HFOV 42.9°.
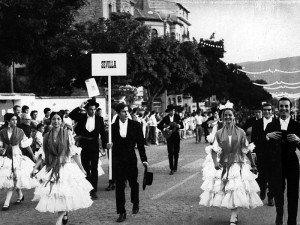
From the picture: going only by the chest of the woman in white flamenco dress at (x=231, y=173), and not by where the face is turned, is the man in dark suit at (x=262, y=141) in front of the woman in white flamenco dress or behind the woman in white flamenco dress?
behind

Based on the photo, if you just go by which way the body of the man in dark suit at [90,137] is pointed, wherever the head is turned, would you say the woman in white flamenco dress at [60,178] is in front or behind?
in front

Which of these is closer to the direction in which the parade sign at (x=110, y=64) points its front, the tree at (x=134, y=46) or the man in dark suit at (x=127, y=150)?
the man in dark suit

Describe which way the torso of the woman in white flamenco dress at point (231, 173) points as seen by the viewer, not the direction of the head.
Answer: toward the camera

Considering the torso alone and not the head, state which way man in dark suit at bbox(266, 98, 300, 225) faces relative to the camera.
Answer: toward the camera

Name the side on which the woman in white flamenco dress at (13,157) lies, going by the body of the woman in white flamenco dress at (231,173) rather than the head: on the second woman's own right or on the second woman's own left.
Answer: on the second woman's own right

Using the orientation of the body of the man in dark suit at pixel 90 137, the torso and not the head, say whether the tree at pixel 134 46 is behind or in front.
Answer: behind

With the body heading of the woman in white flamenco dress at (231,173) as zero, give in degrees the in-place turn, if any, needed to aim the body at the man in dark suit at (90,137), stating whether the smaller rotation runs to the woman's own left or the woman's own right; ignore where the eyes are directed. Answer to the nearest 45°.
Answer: approximately 135° to the woman's own right

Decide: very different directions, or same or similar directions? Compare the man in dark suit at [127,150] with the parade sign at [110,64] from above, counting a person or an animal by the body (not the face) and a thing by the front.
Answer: same or similar directions

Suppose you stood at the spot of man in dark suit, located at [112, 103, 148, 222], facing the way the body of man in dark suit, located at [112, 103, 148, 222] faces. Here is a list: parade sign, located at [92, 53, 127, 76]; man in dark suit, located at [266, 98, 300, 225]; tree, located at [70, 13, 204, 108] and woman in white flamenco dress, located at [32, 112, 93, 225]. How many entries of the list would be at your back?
2

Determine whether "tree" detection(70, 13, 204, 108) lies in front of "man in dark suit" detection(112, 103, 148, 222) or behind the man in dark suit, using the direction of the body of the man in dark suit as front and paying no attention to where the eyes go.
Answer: behind

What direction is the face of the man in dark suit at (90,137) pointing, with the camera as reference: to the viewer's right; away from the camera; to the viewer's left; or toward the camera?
toward the camera

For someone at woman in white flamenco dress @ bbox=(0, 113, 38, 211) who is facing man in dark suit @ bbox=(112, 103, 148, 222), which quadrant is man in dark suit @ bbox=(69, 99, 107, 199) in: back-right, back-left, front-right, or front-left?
front-left
